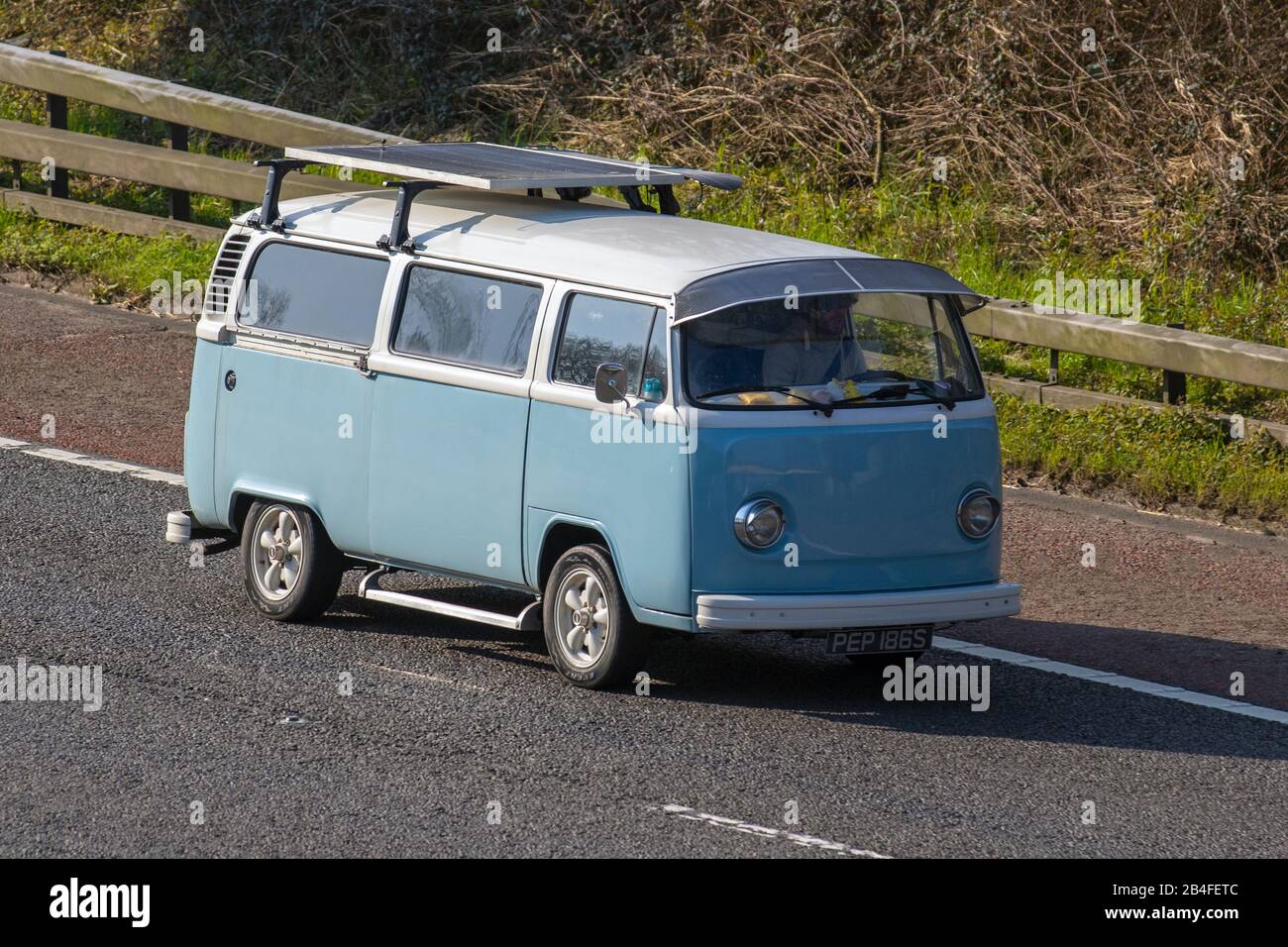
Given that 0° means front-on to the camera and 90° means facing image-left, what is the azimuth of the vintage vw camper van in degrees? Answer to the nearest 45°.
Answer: approximately 315°

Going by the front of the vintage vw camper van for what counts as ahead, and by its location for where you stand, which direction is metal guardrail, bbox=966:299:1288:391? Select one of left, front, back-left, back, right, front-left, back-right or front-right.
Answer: left

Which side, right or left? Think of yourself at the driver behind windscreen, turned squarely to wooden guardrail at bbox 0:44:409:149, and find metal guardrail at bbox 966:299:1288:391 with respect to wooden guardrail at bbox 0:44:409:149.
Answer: right

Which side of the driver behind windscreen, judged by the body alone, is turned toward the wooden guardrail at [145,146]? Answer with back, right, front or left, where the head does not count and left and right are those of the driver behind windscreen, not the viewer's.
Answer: back

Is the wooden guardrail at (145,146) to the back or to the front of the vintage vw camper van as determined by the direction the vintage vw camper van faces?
to the back

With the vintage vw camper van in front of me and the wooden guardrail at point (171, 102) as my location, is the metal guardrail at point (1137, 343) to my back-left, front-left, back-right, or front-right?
front-left

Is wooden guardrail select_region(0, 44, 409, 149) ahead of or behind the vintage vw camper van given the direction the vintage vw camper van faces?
behind

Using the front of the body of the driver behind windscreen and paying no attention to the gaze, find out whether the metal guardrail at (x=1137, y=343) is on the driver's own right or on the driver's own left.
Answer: on the driver's own left

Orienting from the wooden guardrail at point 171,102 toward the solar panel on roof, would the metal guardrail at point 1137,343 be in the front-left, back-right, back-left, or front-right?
front-left

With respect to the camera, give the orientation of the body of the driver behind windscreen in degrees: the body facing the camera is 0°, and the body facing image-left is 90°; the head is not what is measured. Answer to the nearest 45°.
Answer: approximately 315°

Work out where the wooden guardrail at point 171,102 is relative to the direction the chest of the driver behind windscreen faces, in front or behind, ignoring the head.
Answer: behind

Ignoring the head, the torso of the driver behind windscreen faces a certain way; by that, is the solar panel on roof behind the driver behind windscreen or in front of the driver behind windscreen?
behind
